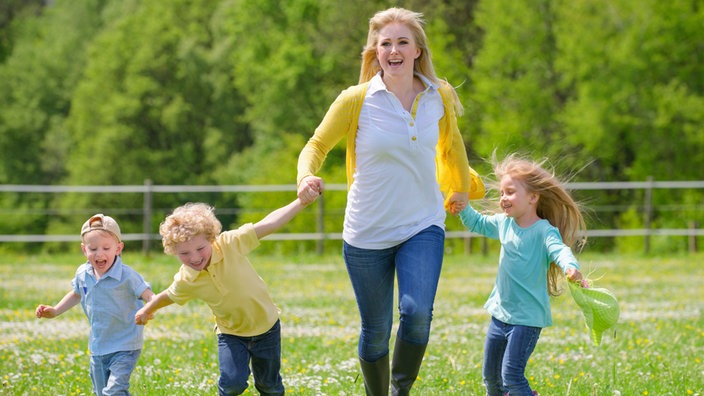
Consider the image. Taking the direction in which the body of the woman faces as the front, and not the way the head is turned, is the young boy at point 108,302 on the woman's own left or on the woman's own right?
on the woman's own right

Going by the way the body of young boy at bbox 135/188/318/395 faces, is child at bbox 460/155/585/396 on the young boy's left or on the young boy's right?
on the young boy's left

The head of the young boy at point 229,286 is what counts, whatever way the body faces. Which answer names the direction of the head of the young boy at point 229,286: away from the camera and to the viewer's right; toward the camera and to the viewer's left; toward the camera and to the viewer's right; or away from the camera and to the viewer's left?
toward the camera and to the viewer's left

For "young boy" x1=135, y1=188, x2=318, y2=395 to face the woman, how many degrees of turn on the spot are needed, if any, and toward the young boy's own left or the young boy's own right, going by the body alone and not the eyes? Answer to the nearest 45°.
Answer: approximately 90° to the young boy's own left

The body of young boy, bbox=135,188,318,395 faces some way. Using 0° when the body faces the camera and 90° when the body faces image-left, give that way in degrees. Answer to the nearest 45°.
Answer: approximately 0°

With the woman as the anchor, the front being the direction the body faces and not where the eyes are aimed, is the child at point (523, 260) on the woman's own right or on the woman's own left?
on the woman's own left

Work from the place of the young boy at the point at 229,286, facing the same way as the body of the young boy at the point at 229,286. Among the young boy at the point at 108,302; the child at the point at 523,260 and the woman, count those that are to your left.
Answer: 2

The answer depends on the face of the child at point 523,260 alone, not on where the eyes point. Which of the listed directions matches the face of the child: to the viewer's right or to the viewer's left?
to the viewer's left

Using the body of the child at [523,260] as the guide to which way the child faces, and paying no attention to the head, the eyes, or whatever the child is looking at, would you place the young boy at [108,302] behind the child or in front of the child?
in front

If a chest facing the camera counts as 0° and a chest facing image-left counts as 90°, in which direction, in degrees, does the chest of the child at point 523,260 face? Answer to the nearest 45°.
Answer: approximately 45°

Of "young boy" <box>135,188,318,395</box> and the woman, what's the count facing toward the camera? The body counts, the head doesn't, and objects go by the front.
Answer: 2
